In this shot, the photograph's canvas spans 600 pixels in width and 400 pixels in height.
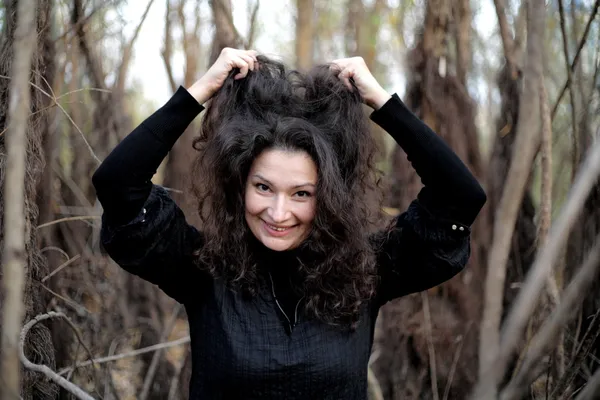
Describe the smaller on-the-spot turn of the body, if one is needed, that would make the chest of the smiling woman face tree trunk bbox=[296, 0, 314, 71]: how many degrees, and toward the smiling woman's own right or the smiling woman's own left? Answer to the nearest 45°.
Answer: approximately 180°

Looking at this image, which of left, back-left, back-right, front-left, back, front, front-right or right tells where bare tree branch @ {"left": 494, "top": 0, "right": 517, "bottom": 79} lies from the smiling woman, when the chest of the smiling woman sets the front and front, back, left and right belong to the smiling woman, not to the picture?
back-left

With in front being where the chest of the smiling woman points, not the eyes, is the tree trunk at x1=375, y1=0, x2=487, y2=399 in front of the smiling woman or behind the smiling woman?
behind

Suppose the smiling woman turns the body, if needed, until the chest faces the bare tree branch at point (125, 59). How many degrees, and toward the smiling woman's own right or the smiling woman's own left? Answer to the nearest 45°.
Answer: approximately 135° to the smiling woman's own right

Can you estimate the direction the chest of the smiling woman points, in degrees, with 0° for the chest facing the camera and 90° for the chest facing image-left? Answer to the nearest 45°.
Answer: approximately 0°

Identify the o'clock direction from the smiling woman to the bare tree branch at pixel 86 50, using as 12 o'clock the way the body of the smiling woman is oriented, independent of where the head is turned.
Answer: The bare tree branch is roughly at 5 o'clock from the smiling woman.

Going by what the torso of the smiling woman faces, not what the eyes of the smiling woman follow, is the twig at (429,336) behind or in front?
behind
